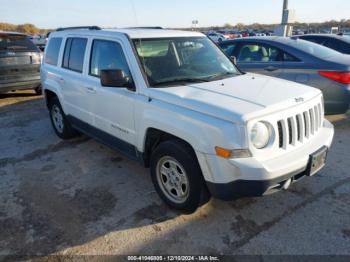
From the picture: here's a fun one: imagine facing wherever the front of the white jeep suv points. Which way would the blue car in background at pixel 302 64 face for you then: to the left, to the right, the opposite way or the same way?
the opposite way

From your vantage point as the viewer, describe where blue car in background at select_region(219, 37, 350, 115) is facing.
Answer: facing away from the viewer and to the left of the viewer

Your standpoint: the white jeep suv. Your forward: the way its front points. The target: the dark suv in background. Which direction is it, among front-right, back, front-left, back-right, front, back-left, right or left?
back

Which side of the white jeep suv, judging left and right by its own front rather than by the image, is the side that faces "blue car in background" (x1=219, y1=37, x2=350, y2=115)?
left

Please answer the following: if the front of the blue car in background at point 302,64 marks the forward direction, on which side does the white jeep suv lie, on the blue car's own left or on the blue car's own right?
on the blue car's own left

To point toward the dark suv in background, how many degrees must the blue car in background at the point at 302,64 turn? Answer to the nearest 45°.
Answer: approximately 45° to its left

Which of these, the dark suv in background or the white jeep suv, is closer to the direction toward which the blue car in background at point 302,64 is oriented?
the dark suv in background

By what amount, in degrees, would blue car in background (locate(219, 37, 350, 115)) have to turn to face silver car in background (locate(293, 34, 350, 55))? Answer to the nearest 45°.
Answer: approximately 45° to its right

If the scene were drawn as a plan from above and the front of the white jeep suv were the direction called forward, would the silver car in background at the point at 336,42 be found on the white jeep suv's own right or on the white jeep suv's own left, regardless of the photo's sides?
on the white jeep suv's own left
